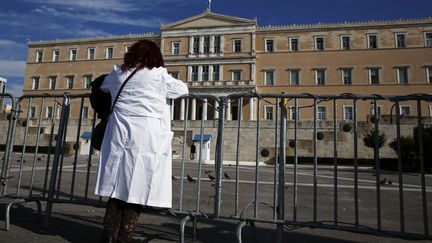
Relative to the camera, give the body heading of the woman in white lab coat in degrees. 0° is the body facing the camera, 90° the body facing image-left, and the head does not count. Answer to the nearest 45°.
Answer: approximately 180°

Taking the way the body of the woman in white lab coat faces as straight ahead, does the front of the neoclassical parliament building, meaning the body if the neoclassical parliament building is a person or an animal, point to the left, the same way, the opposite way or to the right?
the opposite way

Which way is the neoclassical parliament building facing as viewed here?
toward the camera

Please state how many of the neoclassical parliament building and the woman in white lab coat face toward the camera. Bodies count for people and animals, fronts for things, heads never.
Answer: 1

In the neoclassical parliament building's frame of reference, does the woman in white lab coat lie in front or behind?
in front

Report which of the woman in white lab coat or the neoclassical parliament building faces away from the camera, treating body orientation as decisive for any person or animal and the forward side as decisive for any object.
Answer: the woman in white lab coat

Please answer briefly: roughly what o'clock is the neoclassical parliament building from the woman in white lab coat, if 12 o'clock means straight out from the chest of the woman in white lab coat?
The neoclassical parliament building is roughly at 1 o'clock from the woman in white lab coat.
